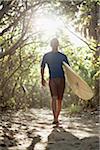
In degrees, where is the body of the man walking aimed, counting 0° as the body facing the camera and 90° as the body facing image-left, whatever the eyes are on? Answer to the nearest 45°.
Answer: approximately 180°
